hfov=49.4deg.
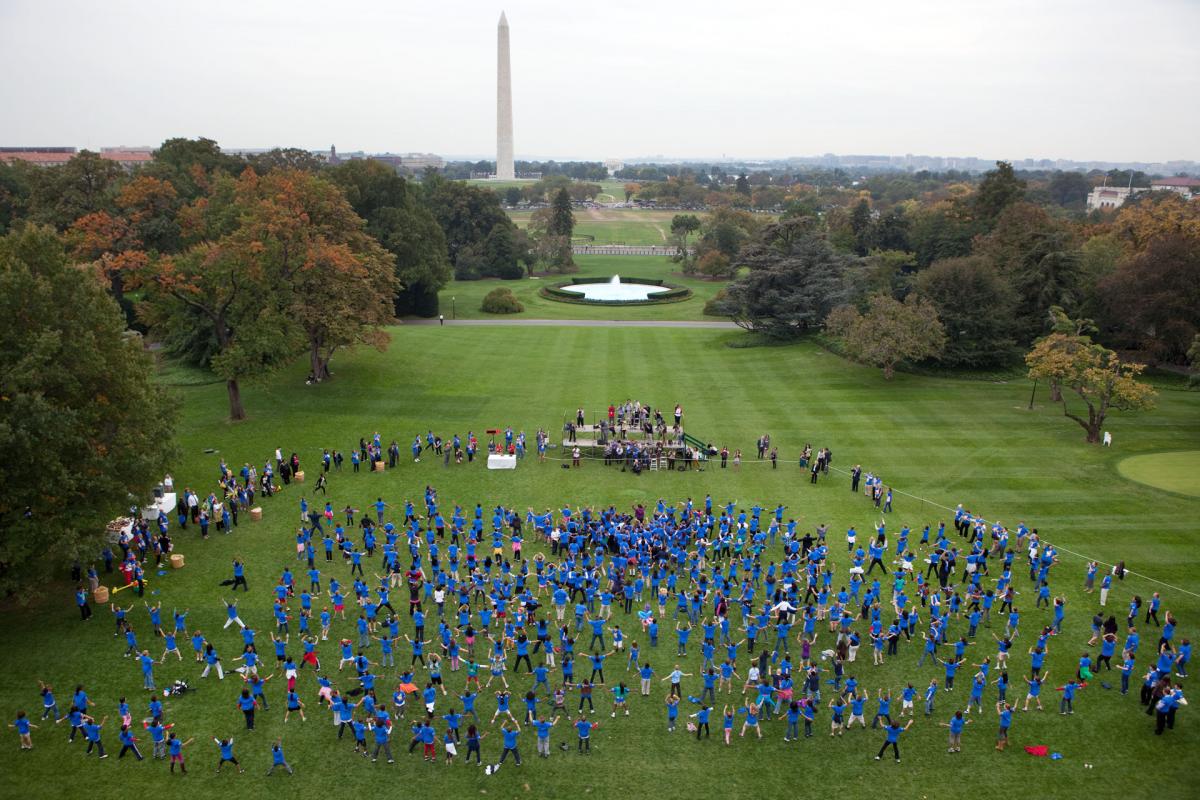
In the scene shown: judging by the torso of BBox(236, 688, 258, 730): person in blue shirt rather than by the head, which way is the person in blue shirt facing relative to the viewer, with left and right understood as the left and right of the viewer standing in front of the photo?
facing away from the viewer

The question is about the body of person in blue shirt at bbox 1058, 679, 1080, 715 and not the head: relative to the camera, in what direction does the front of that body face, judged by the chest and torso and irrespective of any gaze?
away from the camera

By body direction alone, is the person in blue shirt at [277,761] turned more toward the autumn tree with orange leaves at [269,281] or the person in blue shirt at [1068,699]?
the autumn tree with orange leaves

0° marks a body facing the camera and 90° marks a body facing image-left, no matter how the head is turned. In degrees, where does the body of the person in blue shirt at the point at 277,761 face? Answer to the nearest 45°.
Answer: approximately 180°

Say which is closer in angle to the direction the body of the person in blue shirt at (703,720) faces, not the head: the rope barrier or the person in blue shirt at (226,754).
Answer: the rope barrier

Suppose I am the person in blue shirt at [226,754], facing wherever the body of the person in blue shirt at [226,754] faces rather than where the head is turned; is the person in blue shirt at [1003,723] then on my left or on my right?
on my right

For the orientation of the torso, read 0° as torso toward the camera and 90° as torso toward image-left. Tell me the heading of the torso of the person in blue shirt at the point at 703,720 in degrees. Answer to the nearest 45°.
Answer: approximately 180°

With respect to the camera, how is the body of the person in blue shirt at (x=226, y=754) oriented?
away from the camera

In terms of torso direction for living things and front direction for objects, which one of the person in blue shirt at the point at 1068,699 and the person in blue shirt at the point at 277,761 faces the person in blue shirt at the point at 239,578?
the person in blue shirt at the point at 277,761

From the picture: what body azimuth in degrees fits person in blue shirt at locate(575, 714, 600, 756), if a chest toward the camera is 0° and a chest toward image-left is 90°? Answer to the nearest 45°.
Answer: approximately 180°

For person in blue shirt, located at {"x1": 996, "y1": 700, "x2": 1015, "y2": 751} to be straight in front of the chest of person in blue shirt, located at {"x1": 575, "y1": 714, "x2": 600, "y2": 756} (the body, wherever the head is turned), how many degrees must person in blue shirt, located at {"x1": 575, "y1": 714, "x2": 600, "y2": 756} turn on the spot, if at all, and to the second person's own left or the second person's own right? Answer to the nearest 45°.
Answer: approximately 90° to the second person's own right
